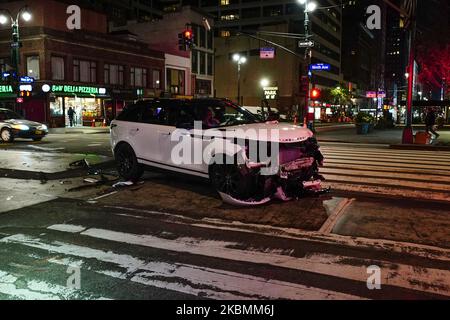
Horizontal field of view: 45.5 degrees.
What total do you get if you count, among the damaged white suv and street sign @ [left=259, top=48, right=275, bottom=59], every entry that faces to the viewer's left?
0

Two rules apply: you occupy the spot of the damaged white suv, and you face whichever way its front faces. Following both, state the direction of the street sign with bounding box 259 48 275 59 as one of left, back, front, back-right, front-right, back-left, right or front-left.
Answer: back-left

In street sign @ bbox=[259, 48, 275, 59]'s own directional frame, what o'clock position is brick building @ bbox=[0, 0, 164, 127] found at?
The brick building is roughly at 4 o'clock from the street sign.

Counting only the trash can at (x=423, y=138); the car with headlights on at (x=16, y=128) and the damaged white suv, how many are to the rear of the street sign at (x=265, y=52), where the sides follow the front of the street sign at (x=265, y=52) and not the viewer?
0

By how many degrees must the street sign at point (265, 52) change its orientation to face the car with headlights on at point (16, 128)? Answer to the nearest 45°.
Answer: approximately 45° to its right

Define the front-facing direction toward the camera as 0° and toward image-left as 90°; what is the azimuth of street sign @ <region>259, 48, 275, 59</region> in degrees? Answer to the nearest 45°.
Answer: approximately 0°

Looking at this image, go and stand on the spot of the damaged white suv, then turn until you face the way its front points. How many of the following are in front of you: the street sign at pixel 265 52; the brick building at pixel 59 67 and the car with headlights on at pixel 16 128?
0

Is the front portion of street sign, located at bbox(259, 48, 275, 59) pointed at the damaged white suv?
yes

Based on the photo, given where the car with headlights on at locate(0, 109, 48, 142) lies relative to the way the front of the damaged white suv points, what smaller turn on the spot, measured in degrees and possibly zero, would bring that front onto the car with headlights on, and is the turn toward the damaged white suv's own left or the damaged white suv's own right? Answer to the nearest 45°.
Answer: approximately 180°

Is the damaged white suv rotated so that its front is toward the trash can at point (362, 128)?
no

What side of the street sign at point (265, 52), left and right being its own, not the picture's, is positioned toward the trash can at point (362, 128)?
left

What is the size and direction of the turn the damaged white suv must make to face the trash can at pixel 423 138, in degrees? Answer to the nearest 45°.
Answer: approximately 90° to its left

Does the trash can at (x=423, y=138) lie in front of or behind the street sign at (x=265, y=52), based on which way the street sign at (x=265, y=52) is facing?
in front

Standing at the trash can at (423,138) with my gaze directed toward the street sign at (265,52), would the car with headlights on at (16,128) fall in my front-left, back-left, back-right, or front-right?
front-left

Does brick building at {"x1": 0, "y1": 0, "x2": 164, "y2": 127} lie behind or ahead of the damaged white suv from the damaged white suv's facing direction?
behind

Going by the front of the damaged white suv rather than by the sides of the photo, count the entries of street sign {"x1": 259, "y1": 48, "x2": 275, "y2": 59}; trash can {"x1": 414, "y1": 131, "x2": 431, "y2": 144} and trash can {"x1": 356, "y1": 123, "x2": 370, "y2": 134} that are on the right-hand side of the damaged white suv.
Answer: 0

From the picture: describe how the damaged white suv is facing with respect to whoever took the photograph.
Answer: facing the viewer and to the right of the viewer

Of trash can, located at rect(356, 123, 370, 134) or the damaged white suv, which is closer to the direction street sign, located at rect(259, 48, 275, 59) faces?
the damaged white suv
